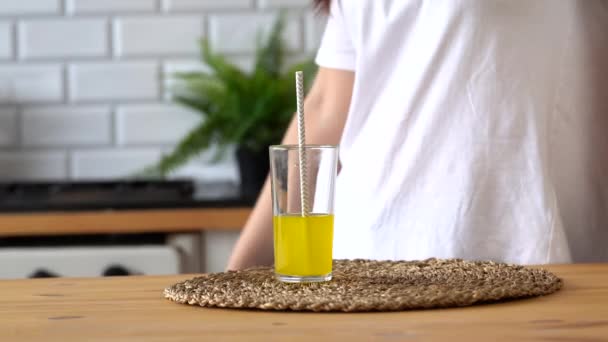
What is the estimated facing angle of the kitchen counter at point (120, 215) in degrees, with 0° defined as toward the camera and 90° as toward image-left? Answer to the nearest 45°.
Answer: approximately 0°

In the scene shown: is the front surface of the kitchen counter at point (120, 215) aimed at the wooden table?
yes

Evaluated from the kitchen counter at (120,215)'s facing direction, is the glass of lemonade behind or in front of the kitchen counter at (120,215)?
in front

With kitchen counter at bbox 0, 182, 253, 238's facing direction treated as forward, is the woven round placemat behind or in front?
in front
